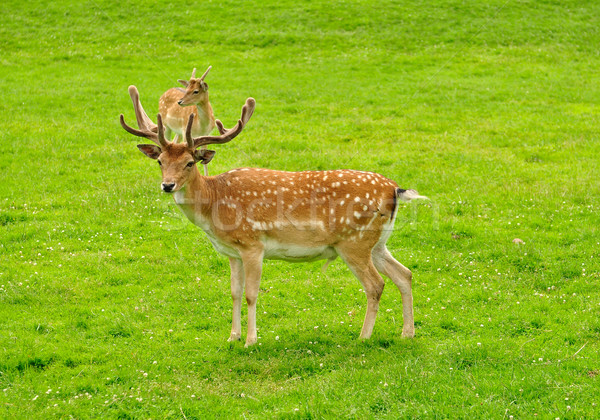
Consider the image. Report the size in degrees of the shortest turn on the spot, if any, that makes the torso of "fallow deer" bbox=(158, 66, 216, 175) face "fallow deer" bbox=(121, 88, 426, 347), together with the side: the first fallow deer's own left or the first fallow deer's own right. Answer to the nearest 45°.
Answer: approximately 45° to the first fallow deer's own right

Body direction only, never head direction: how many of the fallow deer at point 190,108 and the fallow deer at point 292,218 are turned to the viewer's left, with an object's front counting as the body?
1

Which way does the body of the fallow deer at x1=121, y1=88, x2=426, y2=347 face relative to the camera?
to the viewer's left

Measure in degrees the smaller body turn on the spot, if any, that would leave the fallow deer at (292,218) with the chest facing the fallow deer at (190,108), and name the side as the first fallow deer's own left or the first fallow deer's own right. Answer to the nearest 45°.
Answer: approximately 90° to the first fallow deer's own right

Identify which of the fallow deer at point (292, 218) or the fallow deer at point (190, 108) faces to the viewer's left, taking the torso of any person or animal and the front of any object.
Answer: the fallow deer at point (292, 218)
